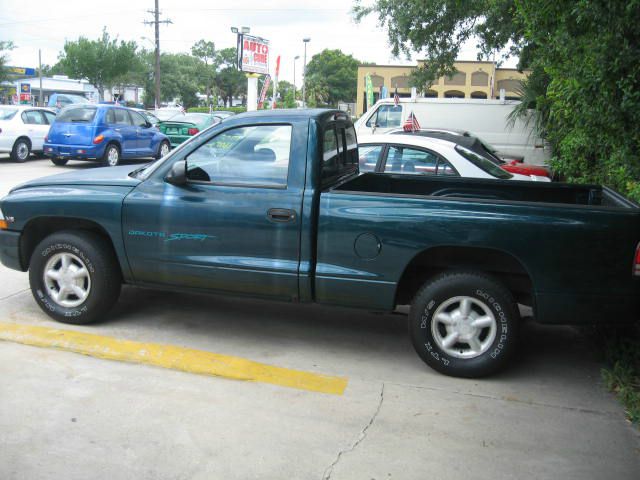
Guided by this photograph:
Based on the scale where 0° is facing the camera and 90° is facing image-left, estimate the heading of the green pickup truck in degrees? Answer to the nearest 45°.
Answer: approximately 90°

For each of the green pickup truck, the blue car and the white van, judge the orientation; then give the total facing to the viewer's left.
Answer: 2

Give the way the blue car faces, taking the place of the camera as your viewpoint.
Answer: facing away from the viewer and to the right of the viewer

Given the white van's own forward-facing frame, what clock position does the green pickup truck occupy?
The green pickup truck is roughly at 9 o'clock from the white van.

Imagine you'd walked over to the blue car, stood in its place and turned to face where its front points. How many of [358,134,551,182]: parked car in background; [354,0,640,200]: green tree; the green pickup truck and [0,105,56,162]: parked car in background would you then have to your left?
1

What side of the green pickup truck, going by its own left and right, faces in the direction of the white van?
right

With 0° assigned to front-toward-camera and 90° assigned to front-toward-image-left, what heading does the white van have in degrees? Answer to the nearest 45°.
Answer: approximately 90°

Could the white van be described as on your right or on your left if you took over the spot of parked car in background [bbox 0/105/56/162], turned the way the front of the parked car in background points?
on your right

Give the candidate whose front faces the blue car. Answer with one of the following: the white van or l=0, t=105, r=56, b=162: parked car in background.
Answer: the white van

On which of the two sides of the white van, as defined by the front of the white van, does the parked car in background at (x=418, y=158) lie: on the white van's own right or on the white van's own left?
on the white van's own left
